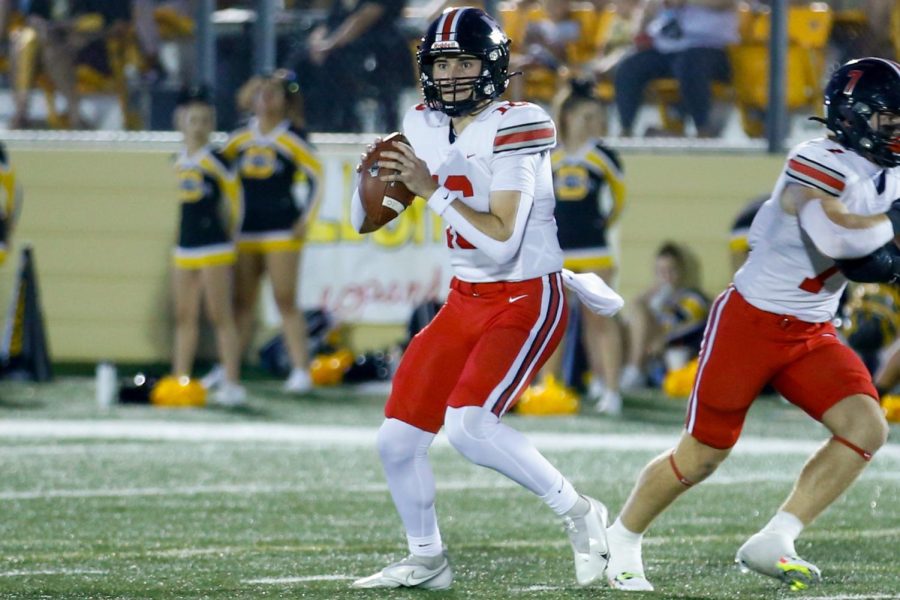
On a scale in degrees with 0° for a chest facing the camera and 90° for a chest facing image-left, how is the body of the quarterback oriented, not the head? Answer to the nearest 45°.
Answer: approximately 45°

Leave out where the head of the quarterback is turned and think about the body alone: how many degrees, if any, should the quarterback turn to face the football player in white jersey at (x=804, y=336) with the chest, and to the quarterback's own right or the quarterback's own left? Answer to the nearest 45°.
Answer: approximately 135° to the quarterback's own left

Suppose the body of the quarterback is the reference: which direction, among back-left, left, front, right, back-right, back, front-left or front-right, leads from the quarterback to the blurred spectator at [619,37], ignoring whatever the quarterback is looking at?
back-right

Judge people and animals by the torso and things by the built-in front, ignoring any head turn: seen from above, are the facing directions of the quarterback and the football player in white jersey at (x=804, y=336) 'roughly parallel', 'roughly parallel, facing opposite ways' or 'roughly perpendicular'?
roughly perpendicular

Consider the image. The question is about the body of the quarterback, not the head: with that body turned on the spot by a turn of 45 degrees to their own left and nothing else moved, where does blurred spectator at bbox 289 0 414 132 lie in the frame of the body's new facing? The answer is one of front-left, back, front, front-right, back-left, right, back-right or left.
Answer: back

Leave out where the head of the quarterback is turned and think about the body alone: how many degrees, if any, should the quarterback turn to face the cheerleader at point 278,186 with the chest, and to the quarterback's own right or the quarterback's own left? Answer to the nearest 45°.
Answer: approximately 135° to the quarterback's own right

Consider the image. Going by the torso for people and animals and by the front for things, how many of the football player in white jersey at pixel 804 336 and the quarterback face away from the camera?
0

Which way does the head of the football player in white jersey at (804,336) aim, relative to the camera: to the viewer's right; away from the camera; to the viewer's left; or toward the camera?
to the viewer's right
